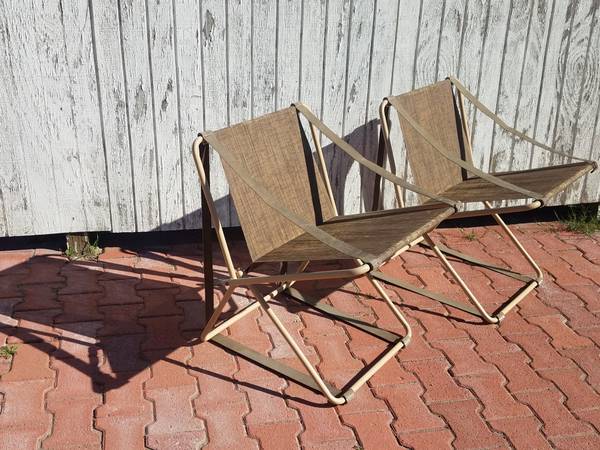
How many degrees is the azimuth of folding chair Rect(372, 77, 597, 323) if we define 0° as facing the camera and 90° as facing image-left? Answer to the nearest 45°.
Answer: approximately 315°

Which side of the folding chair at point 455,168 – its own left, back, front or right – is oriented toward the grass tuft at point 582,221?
left

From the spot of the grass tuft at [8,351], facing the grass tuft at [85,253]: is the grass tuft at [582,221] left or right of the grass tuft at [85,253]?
right

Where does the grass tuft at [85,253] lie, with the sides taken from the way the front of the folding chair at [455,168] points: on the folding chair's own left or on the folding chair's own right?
on the folding chair's own right
